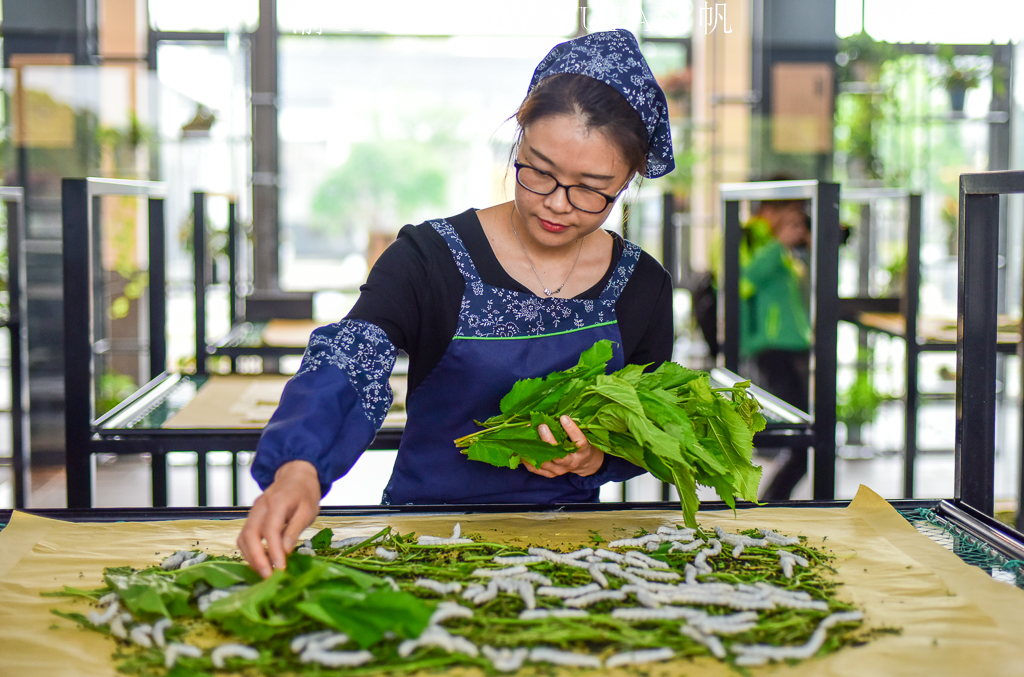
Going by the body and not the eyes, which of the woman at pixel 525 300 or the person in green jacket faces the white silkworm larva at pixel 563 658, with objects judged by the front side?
the woman
